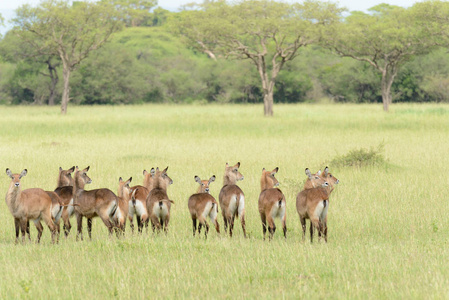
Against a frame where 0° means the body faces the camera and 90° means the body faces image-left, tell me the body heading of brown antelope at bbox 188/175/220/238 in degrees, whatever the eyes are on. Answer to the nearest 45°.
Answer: approximately 135°

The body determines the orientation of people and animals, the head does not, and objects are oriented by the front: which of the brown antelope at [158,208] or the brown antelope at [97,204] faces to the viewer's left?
the brown antelope at [97,204]

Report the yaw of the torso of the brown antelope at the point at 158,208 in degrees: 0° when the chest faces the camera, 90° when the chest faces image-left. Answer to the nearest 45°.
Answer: approximately 180°

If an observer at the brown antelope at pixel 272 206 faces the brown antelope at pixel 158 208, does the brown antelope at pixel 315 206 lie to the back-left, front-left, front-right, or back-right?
back-left

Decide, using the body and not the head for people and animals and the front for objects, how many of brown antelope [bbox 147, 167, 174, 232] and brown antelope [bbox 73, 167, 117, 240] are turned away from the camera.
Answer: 1

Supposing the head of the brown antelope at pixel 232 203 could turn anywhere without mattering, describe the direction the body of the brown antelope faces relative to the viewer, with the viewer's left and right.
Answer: facing away from the viewer and to the left of the viewer

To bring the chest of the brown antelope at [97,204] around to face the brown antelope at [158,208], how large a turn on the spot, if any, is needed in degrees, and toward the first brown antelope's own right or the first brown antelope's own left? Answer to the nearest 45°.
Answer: approximately 180°

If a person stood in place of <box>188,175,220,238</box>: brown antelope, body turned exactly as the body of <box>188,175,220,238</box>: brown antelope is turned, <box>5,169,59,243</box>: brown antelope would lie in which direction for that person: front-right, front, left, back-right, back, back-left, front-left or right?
front-left

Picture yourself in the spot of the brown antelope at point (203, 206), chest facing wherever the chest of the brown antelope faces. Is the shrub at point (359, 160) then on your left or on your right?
on your right

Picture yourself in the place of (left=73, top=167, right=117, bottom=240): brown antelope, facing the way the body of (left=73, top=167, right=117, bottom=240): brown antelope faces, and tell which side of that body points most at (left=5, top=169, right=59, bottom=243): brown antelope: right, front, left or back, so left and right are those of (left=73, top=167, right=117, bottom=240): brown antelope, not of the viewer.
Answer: front

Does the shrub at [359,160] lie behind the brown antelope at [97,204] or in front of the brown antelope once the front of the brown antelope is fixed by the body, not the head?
behind

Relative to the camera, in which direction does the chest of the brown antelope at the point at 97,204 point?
to the viewer's left

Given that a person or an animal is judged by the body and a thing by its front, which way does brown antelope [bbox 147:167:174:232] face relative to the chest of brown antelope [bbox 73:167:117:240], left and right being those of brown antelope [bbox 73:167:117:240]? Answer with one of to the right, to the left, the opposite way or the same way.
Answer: to the right

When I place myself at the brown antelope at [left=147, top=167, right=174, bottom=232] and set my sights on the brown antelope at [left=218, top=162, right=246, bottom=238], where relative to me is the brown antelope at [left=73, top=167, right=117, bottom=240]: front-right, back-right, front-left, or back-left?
back-right

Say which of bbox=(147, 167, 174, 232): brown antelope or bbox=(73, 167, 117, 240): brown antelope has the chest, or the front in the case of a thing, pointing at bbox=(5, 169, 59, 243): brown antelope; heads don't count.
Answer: bbox=(73, 167, 117, 240): brown antelope
